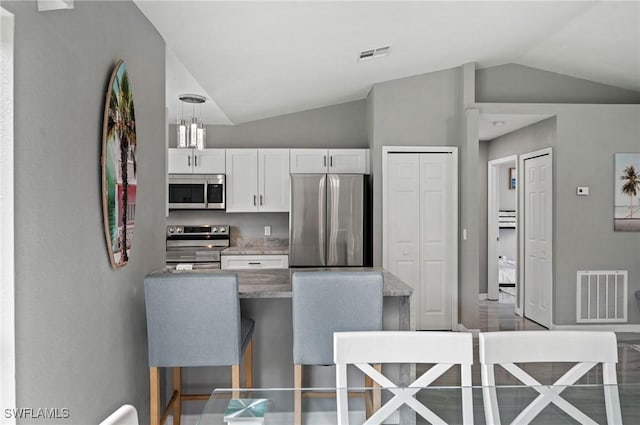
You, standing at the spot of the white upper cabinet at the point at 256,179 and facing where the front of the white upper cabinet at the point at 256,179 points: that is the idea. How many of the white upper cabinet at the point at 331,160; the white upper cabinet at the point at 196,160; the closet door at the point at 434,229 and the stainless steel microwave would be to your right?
2

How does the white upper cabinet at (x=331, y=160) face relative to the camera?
toward the camera

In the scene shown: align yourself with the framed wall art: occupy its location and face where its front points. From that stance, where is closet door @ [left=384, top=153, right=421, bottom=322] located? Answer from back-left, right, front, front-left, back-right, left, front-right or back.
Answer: front-right

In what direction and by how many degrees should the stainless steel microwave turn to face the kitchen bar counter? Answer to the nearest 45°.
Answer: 0° — it already faces it

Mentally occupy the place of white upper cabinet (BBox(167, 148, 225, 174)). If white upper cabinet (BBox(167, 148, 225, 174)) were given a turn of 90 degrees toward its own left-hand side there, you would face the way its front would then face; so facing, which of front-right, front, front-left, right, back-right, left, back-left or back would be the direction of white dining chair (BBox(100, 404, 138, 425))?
right

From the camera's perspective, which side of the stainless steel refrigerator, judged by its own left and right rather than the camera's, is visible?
front

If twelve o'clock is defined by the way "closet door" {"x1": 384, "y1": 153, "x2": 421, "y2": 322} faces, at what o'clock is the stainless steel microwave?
The stainless steel microwave is roughly at 3 o'clock from the closet door.

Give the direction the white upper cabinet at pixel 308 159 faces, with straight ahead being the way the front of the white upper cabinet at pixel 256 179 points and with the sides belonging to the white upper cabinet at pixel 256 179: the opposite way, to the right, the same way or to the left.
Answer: the same way

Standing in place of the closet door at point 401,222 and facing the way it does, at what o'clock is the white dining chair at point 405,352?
The white dining chair is roughly at 12 o'clock from the closet door.

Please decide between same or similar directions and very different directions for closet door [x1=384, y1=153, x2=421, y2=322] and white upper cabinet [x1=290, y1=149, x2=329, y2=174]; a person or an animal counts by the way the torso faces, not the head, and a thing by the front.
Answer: same or similar directions

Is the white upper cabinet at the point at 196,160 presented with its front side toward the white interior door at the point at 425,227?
no
